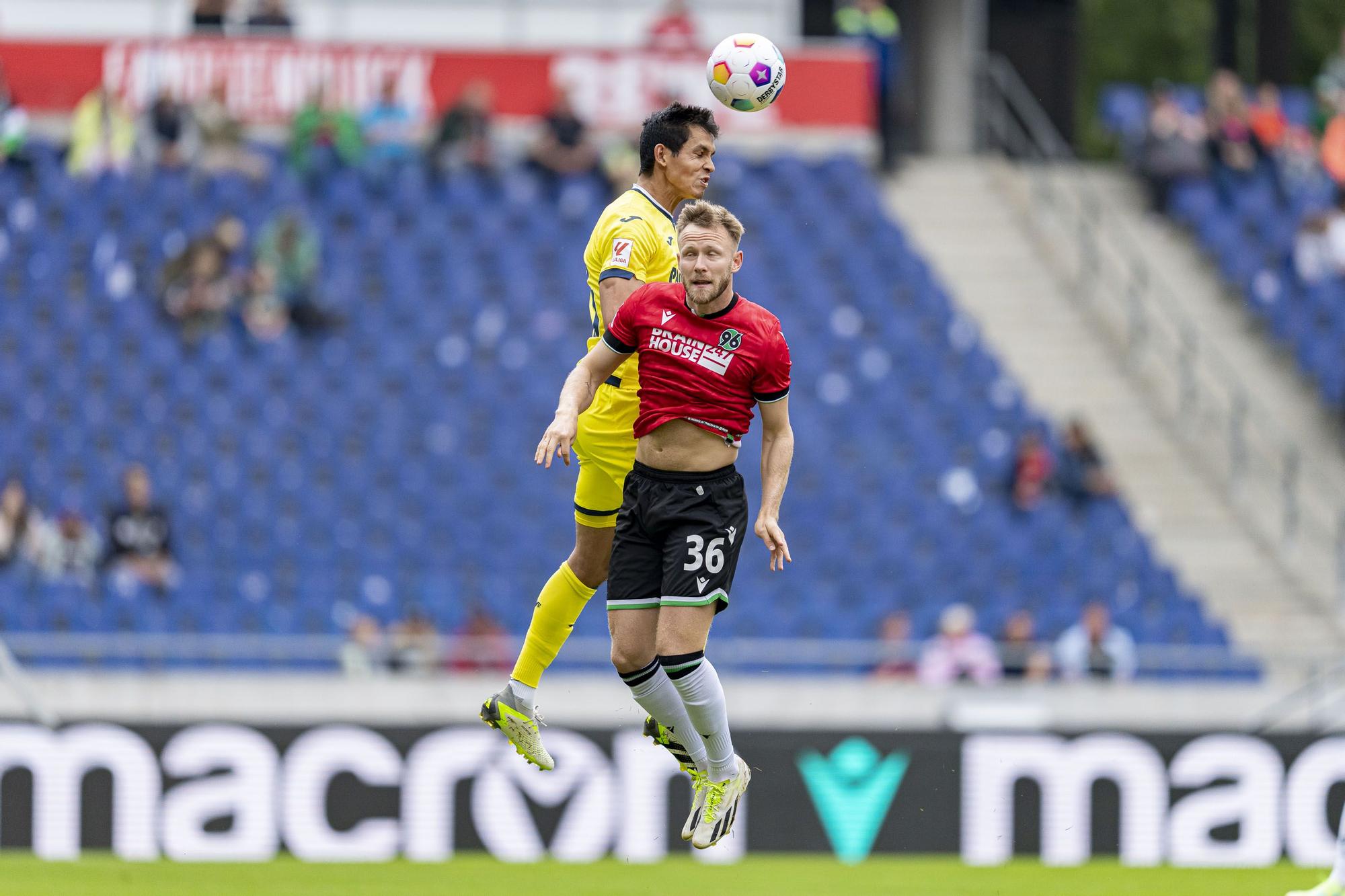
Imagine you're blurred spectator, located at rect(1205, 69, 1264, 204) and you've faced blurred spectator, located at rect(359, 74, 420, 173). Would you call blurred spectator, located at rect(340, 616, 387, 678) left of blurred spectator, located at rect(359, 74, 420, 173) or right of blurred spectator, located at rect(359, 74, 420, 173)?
left

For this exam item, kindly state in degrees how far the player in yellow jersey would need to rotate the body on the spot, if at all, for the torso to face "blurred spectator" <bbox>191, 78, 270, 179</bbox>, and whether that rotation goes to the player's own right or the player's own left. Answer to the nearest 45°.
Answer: approximately 90° to the player's own left

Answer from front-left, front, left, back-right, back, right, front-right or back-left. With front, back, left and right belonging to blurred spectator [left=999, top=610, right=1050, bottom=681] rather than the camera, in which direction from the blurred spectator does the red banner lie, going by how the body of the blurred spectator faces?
back-right

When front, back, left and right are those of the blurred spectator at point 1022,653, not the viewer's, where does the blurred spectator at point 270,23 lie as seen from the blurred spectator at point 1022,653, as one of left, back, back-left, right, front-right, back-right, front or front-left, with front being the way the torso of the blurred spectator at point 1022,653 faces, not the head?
back-right

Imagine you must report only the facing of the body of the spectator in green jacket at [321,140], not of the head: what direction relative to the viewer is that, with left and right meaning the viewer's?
facing the viewer

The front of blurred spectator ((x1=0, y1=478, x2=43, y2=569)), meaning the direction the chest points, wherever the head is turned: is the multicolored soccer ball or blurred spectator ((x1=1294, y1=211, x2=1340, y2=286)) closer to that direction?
the multicolored soccer ball

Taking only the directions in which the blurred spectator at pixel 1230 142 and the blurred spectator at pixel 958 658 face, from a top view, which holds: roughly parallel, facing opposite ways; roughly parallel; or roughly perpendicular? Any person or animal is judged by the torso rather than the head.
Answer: roughly parallel

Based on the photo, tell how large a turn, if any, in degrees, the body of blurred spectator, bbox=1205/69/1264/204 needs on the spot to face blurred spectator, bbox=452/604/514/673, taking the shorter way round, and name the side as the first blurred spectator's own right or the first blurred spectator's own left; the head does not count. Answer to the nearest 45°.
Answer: approximately 45° to the first blurred spectator's own right

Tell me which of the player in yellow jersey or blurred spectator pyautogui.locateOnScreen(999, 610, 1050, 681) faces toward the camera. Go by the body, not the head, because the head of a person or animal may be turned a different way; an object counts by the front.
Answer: the blurred spectator

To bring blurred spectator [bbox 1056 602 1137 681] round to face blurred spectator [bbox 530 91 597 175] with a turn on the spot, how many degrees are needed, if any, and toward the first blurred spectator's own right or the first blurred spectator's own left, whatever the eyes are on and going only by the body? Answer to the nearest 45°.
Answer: approximately 135° to the first blurred spectator's own right

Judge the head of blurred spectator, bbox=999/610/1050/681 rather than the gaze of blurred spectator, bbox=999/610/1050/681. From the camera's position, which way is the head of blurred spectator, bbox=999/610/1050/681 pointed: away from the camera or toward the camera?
toward the camera

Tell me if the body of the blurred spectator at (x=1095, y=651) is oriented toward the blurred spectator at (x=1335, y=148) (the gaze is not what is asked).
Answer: no

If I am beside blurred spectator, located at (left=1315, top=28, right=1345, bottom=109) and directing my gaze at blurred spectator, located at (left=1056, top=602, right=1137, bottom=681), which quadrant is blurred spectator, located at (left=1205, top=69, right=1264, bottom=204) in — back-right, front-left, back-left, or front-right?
front-right

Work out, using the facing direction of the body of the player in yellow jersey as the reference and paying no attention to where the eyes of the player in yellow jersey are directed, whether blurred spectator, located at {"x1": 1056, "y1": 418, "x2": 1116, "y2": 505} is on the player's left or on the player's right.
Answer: on the player's left

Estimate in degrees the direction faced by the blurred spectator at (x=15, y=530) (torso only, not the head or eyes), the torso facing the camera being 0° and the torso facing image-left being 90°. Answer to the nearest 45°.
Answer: approximately 0°

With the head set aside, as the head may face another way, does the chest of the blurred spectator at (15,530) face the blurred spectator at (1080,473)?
no

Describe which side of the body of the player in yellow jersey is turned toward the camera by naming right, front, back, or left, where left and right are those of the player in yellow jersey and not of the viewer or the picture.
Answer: right

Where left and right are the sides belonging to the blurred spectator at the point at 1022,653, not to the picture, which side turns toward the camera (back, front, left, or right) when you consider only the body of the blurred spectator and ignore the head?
front

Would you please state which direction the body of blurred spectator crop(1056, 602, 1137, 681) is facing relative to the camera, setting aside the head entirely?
toward the camera
